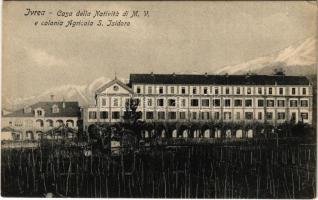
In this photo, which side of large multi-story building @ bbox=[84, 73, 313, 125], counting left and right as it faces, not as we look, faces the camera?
front

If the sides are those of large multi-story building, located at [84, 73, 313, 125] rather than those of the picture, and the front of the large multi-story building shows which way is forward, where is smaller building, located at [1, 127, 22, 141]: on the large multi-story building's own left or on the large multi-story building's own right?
on the large multi-story building's own right
